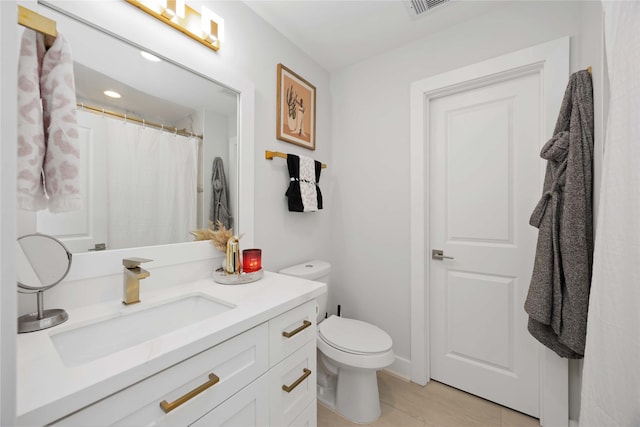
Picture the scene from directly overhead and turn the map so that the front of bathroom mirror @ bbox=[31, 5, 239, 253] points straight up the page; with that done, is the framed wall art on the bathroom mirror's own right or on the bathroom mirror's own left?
on the bathroom mirror's own left

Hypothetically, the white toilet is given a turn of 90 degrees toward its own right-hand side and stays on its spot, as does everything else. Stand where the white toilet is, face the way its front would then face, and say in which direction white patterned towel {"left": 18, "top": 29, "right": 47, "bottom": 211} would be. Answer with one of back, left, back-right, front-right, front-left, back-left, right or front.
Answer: front

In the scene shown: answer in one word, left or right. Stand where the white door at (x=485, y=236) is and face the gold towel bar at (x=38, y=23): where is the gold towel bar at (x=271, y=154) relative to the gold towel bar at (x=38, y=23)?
right

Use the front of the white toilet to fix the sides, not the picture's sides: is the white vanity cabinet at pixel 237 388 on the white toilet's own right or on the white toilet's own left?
on the white toilet's own right

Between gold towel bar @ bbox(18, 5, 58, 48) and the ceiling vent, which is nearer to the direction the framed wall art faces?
the ceiling vent

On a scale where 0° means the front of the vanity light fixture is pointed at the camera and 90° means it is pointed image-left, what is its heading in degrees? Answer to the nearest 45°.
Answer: approximately 315°

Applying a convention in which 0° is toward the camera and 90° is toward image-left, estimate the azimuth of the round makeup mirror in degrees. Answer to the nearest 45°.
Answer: approximately 315°

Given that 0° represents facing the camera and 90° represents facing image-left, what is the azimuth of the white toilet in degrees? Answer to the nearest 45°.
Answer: approximately 315°
